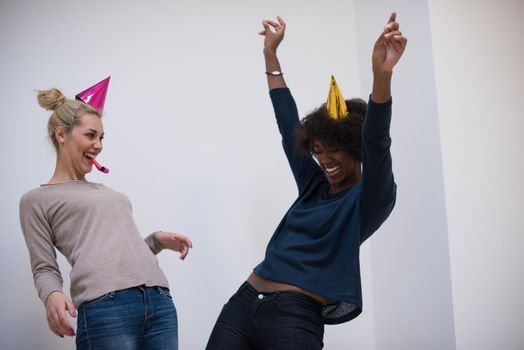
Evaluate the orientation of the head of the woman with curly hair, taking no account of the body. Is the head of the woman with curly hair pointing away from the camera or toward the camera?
toward the camera

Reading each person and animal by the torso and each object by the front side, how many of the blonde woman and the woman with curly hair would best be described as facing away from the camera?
0

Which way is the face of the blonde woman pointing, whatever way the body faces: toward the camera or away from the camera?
toward the camera

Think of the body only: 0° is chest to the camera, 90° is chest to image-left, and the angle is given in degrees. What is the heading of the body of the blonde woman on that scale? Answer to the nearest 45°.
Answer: approximately 315°

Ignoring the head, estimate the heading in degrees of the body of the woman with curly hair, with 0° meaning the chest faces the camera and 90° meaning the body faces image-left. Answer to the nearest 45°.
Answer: approximately 45°
